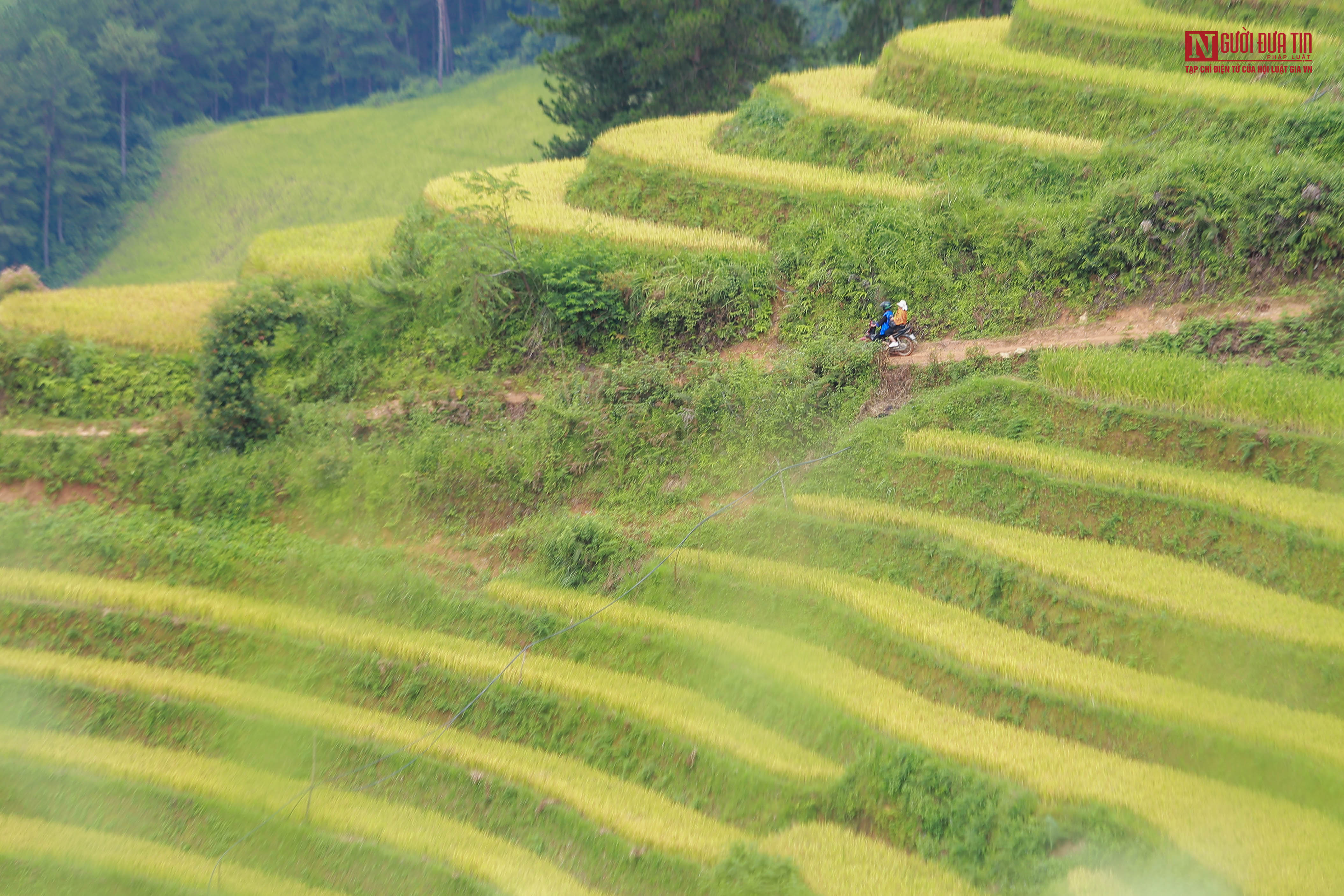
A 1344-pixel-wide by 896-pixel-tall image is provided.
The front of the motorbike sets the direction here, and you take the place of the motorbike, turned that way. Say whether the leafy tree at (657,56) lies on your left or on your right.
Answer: on your right

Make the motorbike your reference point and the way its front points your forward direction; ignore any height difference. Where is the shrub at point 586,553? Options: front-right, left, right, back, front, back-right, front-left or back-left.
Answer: front-left

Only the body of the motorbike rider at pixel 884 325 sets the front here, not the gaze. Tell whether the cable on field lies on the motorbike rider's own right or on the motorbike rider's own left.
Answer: on the motorbike rider's own left

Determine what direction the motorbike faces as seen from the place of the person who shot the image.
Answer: facing to the left of the viewer

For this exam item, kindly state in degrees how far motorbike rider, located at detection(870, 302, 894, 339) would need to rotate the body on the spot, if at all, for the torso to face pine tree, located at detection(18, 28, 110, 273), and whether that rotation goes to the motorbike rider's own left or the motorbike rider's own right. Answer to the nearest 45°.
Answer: approximately 45° to the motorbike rider's own right

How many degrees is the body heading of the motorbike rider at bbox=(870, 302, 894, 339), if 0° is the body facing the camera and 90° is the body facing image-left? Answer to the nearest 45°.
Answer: approximately 90°
